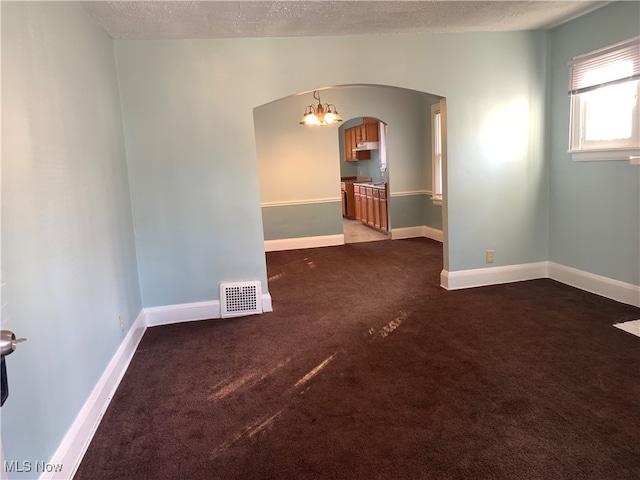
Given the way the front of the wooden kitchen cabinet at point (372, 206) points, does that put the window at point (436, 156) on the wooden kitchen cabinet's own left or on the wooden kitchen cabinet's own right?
on the wooden kitchen cabinet's own left

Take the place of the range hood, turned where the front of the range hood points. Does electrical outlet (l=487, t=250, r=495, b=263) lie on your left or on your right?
on your left

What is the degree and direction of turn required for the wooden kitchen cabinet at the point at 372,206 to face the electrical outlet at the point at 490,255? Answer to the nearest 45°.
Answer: approximately 45° to its left

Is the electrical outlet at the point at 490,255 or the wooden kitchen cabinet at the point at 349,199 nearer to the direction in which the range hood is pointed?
the electrical outlet

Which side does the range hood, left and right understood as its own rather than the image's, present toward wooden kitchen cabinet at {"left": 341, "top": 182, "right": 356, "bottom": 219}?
right

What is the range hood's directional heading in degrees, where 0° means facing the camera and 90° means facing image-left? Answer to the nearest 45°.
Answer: approximately 45°

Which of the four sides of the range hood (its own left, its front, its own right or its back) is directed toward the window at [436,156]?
left

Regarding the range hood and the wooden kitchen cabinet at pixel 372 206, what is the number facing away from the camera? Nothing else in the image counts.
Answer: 0

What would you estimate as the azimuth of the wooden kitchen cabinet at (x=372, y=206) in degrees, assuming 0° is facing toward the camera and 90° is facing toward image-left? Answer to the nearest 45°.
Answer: approximately 45°
